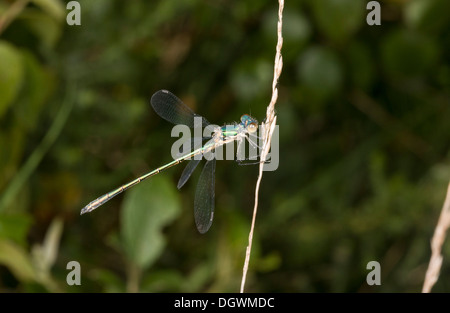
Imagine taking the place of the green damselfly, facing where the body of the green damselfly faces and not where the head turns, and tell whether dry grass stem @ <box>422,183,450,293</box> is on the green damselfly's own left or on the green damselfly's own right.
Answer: on the green damselfly's own right

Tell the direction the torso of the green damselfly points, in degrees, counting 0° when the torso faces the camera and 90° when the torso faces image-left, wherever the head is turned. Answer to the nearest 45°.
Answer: approximately 270°
